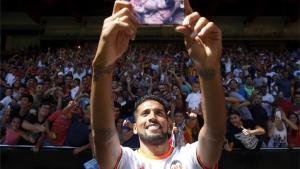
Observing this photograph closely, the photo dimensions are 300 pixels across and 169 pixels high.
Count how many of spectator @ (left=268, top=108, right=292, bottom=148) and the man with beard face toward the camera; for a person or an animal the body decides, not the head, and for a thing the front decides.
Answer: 2

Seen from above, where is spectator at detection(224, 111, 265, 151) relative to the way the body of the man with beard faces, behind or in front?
behind

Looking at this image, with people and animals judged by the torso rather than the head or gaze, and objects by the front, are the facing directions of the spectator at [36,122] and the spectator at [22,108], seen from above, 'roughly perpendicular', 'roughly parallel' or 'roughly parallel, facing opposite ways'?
roughly parallel

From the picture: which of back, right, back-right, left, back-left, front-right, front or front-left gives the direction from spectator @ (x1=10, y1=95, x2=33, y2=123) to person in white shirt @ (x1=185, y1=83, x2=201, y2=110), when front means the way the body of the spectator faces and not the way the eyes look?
front-left

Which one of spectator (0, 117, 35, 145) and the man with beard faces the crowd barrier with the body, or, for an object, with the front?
the spectator

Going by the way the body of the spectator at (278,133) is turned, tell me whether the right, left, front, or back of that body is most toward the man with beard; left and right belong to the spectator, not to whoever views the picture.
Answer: front

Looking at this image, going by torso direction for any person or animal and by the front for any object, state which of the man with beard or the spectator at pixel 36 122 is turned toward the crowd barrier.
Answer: the spectator

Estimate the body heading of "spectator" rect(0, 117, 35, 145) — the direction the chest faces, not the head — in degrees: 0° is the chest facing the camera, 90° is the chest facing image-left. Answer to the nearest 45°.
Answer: approximately 315°

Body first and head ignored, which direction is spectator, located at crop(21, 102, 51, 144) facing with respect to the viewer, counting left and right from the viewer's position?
facing the viewer and to the right of the viewer

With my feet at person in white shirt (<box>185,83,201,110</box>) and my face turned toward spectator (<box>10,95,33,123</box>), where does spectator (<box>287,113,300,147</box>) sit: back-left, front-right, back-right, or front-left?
back-left

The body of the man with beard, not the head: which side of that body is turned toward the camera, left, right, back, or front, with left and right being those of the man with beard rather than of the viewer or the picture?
front

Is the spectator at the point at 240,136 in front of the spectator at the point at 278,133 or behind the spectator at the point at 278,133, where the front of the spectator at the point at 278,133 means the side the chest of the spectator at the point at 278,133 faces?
in front

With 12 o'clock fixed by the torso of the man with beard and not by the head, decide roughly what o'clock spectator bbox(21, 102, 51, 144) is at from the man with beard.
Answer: The spectator is roughly at 5 o'clock from the man with beard.

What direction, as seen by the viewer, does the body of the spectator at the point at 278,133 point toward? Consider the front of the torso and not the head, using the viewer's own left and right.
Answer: facing the viewer
